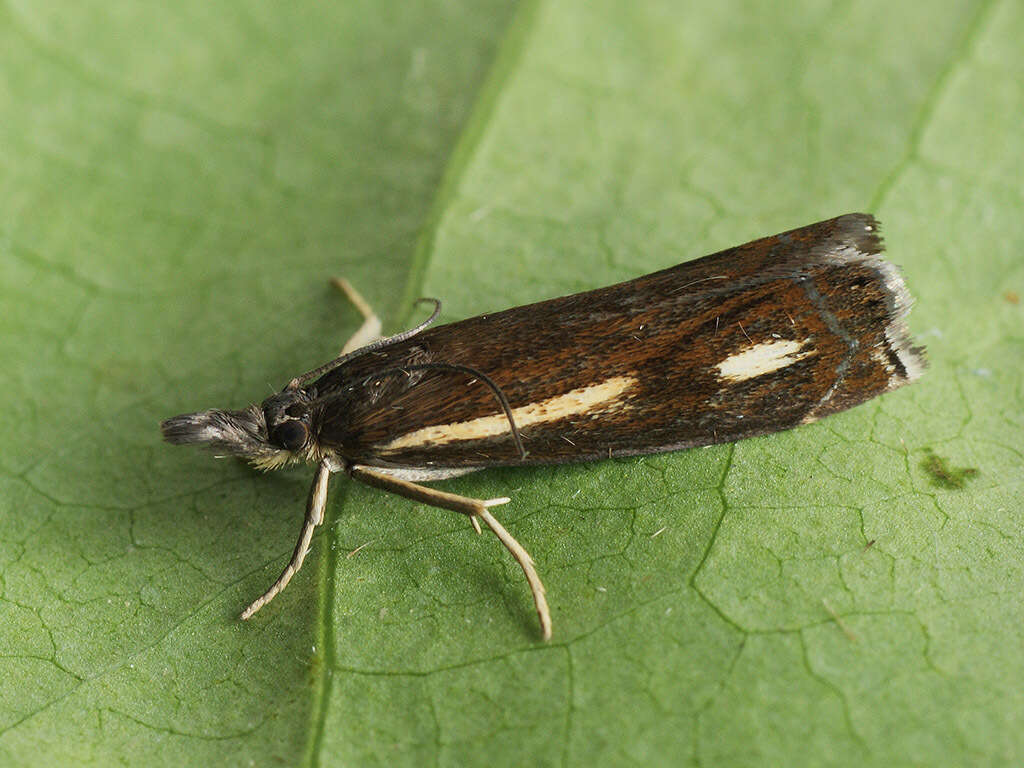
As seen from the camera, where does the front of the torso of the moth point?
to the viewer's left
